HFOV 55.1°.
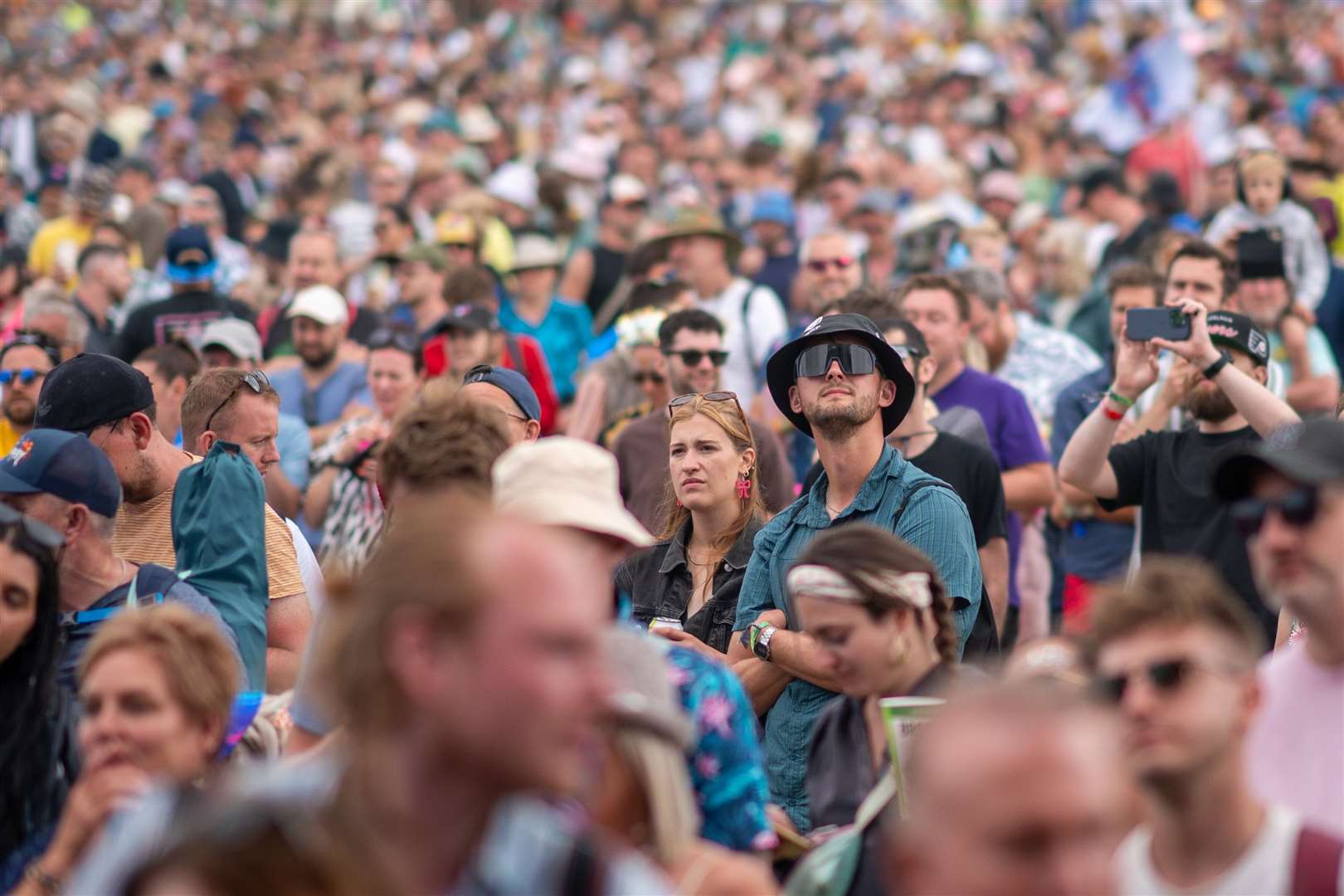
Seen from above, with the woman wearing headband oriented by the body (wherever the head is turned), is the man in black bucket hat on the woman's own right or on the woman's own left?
on the woman's own right

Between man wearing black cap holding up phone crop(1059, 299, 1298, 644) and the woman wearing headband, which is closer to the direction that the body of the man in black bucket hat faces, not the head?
the woman wearing headband

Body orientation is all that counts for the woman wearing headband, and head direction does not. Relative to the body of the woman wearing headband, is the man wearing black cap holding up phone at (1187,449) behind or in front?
behind

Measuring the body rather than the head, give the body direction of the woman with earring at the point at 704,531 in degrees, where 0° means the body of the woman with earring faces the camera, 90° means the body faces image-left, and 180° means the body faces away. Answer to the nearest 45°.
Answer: approximately 45°

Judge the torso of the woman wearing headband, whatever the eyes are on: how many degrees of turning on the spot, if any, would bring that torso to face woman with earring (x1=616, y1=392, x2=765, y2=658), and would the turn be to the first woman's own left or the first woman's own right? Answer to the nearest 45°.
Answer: approximately 135° to the first woman's own right

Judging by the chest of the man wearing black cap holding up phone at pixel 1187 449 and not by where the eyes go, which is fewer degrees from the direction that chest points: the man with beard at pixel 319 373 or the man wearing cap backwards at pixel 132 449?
the man wearing cap backwards

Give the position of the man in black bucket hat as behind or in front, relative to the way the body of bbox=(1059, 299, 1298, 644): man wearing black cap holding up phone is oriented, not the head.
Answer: in front

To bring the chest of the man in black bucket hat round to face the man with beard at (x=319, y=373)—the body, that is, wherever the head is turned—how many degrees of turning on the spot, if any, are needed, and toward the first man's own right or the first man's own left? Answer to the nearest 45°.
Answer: approximately 90° to the first man's own right

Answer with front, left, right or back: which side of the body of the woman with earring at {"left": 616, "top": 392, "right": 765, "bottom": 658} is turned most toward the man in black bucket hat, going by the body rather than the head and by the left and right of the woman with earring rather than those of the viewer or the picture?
left
